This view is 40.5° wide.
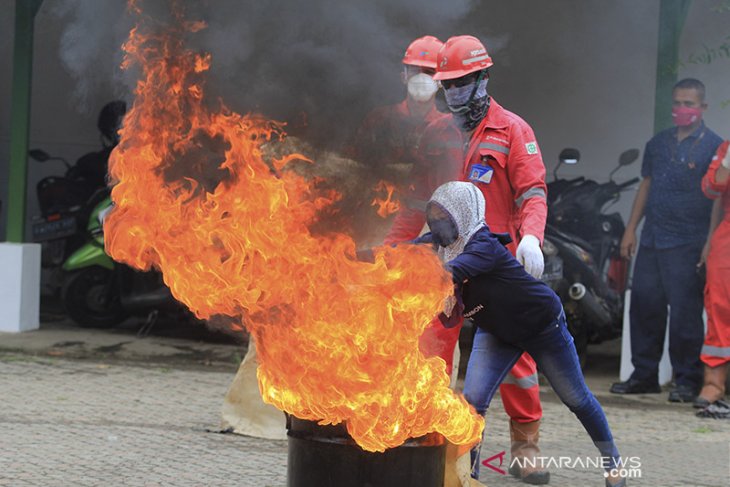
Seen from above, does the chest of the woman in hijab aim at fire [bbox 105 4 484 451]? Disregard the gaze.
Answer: yes

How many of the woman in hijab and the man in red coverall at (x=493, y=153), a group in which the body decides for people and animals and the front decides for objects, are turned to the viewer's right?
0

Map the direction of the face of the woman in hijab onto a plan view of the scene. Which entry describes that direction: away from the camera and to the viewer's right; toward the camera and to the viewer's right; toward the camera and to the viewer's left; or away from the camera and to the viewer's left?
toward the camera and to the viewer's left

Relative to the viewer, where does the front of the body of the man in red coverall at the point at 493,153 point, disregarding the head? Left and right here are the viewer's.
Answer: facing the viewer and to the left of the viewer

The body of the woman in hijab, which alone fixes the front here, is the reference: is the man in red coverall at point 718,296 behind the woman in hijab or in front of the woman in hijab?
behind

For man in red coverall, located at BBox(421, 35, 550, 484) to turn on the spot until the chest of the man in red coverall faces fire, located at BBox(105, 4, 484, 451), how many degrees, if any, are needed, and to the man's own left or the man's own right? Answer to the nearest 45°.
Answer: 0° — they already face it

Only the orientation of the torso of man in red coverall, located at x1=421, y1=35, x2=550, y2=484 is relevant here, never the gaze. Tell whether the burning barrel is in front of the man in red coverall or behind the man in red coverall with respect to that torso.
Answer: in front

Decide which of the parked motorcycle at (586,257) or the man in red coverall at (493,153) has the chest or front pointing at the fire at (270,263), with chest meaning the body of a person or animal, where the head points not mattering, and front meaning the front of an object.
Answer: the man in red coverall
